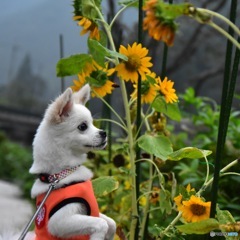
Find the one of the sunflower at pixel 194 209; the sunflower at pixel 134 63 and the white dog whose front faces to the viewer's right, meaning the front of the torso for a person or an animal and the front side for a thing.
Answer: the white dog

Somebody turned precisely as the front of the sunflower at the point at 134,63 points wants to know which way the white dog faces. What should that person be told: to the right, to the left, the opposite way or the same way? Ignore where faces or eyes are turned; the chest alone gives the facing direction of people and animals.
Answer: to the left

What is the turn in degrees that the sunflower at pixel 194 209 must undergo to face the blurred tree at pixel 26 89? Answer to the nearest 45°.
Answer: approximately 180°
